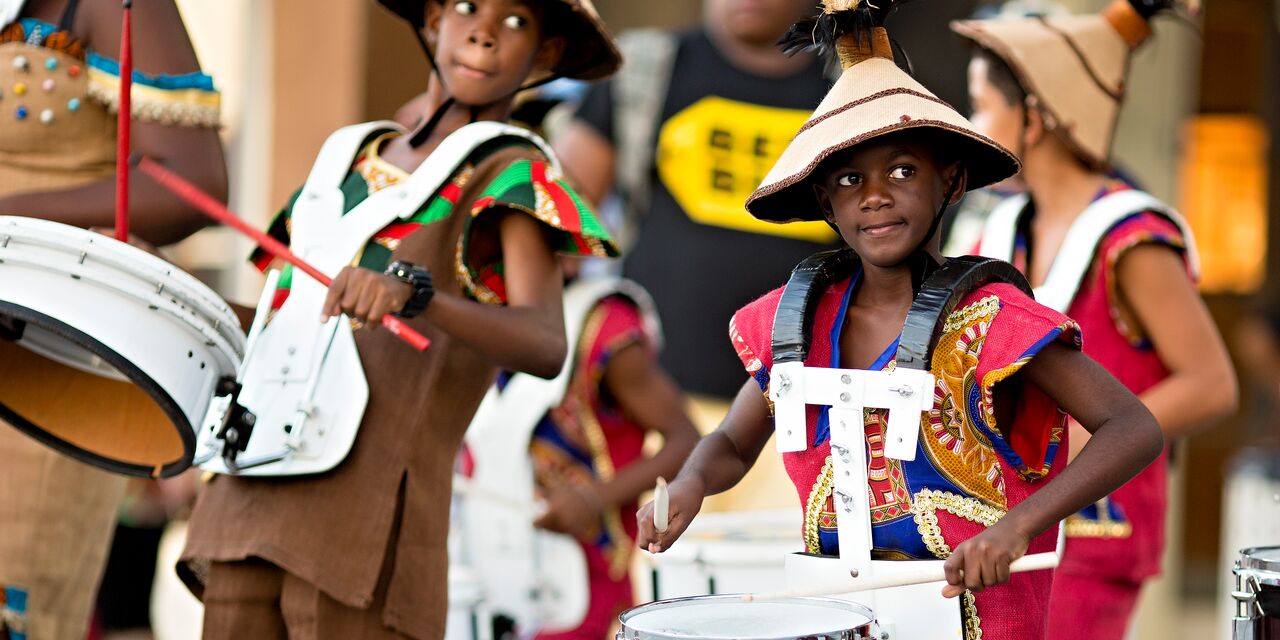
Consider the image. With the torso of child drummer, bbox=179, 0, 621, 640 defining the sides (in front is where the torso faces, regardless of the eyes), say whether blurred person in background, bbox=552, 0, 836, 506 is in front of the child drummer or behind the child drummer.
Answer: behind

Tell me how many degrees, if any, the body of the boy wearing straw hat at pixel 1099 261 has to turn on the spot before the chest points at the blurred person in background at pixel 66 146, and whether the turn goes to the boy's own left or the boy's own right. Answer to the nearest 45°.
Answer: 0° — they already face them

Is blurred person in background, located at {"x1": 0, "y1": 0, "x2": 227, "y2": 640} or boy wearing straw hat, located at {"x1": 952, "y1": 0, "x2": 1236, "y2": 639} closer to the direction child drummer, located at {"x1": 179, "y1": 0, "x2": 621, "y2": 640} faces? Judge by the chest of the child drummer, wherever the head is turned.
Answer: the blurred person in background

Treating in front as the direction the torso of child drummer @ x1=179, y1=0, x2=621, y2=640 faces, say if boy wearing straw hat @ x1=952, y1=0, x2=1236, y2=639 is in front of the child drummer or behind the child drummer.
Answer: behind

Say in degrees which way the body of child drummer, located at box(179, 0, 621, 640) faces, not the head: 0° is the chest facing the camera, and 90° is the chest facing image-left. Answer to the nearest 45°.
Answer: approximately 45°

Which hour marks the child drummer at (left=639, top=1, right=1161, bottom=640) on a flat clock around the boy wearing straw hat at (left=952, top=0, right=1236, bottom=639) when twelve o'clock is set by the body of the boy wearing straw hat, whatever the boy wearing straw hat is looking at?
The child drummer is roughly at 11 o'clock from the boy wearing straw hat.

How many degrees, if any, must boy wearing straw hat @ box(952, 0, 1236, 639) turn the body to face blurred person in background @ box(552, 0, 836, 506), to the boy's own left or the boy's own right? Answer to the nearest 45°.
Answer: approximately 90° to the boy's own right
